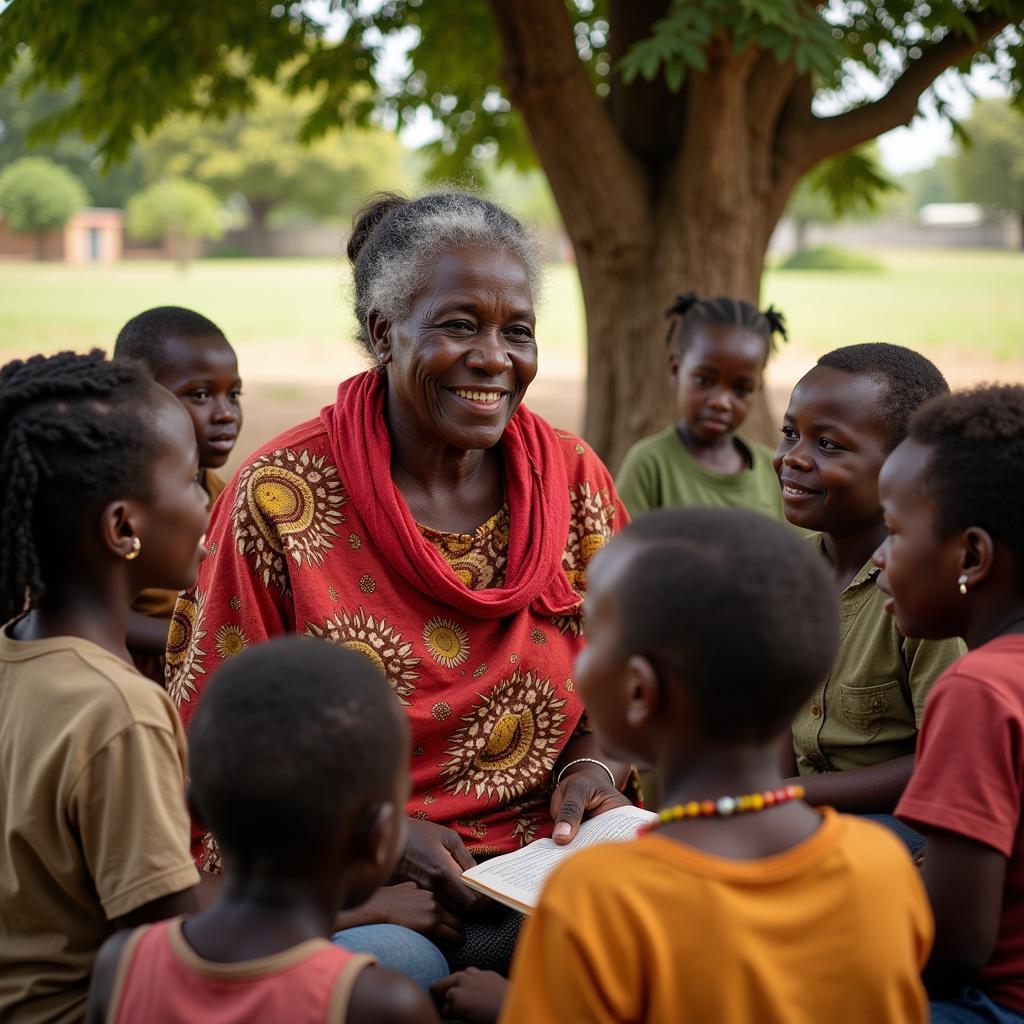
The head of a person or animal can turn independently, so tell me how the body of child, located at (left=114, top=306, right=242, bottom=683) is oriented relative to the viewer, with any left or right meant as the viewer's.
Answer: facing the viewer and to the right of the viewer

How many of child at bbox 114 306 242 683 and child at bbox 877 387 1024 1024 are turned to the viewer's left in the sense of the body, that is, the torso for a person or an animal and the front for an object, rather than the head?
1

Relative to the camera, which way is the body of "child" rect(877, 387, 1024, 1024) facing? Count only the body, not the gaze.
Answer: to the viewer's left

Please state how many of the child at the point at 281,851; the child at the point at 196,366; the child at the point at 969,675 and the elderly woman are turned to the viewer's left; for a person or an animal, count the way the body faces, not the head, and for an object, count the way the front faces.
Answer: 1

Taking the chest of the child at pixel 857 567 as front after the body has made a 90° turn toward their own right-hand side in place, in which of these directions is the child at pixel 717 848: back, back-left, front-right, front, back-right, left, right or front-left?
back-left

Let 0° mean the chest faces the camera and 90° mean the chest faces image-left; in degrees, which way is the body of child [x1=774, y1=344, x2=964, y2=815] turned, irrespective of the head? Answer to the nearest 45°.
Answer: approximately 45°

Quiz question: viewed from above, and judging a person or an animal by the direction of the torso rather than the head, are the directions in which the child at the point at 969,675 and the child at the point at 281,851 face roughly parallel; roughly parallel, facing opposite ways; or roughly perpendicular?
roughly perpendicular

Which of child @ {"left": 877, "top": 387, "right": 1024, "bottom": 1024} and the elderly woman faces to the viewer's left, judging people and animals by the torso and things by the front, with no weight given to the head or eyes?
the child

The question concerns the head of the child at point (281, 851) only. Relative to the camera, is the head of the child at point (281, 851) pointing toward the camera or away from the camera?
away from the camera

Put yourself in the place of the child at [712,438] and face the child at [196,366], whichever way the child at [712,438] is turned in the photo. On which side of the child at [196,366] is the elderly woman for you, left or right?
left

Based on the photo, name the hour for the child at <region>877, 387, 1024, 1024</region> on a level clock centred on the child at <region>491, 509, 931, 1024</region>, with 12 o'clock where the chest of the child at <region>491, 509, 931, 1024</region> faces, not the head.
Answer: the child at <region>877, 387, 1024, 1024</region> is roughly at 3 o'clock from the child at <region>491, 509, 931, 1024</region>.

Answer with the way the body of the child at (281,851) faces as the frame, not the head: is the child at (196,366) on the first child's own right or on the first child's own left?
on the first child's own left

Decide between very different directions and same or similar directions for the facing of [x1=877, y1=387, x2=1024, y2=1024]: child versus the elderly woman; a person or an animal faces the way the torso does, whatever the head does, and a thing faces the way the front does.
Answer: very different directions

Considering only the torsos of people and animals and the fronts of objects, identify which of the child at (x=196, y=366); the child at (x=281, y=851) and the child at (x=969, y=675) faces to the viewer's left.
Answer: the child at (x=969, y=675)

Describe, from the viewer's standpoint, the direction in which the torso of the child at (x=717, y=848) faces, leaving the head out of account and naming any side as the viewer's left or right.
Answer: facing away from the viewer and to the left of the viewer
